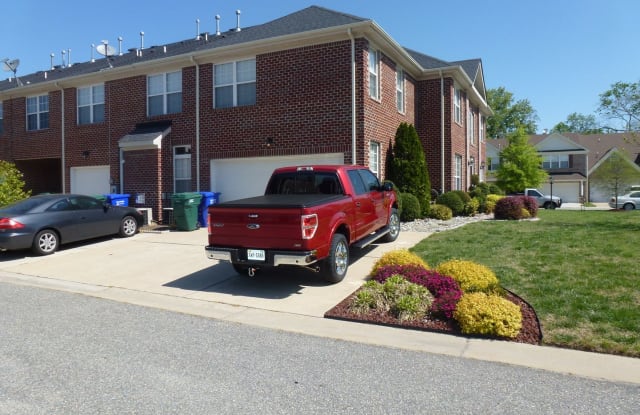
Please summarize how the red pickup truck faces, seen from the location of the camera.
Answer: facing away from the viewer and to the right of the viewer

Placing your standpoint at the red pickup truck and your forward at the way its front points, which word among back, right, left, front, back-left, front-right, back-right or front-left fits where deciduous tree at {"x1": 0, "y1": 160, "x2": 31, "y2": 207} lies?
left

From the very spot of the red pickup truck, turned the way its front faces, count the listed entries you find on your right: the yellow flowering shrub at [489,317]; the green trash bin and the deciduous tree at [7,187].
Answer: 1

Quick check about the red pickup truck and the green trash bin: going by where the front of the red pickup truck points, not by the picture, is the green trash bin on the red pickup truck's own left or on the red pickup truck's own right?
on the red pickup truck's own left

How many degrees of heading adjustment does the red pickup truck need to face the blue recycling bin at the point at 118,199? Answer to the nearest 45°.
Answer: approximately 90° to its left

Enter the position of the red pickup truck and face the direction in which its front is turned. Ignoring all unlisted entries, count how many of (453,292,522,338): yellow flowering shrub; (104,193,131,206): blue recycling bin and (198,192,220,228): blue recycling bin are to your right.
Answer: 1

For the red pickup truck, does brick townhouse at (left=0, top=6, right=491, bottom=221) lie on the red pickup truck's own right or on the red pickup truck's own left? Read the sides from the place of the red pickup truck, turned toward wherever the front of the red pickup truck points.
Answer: on the red pickup truck's own left

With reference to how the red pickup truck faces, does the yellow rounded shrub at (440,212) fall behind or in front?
in front

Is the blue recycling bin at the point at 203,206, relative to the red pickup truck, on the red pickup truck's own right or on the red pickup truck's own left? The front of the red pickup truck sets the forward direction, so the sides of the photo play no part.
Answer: on the red pickup truck's own left

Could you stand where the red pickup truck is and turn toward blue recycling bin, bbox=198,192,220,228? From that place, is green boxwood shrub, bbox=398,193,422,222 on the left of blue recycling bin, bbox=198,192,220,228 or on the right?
right

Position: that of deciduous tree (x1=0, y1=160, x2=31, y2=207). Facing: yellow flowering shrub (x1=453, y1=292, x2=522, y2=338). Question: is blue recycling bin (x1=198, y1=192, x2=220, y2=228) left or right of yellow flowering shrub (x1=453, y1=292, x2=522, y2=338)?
left
